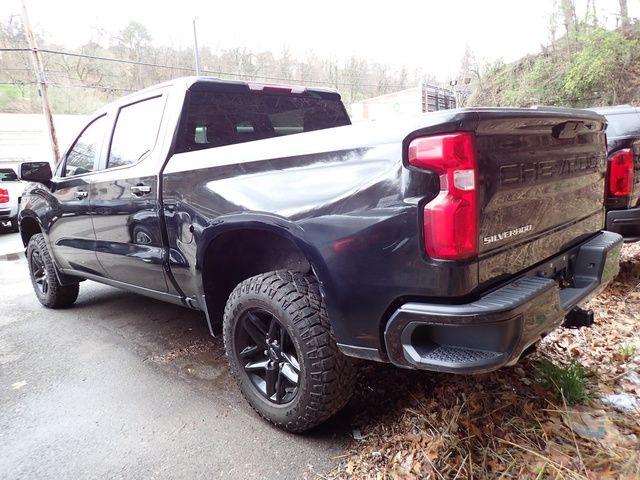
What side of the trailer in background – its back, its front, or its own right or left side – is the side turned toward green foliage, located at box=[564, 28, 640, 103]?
back

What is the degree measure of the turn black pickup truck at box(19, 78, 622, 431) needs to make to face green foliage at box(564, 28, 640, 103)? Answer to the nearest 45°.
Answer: approximately 90° to its right

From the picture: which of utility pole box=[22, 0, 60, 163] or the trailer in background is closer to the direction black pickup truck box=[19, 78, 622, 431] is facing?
the utility pole

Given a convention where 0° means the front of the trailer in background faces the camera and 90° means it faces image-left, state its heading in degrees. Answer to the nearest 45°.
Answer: approximately 135°

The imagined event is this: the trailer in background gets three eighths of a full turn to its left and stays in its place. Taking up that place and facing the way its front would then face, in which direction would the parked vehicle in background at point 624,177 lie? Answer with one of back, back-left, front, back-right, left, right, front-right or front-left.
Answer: front

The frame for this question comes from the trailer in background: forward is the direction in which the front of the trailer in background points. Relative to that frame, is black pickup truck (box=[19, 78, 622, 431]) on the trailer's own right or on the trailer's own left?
on the trailer's own left

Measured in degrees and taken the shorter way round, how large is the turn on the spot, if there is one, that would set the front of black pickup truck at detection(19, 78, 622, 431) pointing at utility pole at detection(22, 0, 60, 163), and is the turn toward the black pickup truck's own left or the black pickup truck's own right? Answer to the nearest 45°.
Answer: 0° — it already faces it

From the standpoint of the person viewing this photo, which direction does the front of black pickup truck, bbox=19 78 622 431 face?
facing away from the viewer and to the left of the viewer

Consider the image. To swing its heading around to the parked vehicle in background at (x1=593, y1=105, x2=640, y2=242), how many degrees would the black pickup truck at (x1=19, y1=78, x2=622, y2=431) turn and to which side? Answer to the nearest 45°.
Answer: approximately 90° to its right
